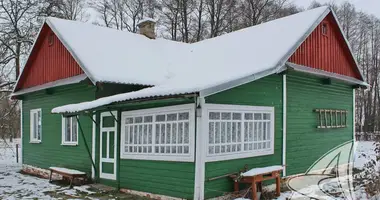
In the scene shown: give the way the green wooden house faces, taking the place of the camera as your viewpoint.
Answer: facing the viewer and to the left of the viewer
